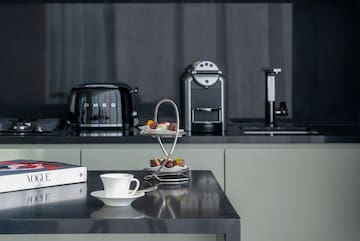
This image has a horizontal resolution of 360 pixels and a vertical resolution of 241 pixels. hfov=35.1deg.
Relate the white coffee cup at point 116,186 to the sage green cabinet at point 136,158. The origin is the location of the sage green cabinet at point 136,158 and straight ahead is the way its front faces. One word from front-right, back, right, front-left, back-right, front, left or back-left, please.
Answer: front

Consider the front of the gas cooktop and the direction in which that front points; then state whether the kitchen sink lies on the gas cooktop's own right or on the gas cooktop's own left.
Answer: on the gas cooktop's own left

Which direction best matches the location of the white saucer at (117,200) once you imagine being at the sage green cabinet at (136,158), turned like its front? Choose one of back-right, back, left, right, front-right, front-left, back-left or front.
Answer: front

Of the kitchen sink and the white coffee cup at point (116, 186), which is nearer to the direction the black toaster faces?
the white coffee cup

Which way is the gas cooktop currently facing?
toward the camera

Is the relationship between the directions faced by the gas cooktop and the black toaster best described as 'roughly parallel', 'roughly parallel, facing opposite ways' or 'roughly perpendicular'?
roughly parallel

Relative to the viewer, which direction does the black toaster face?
toward the camera

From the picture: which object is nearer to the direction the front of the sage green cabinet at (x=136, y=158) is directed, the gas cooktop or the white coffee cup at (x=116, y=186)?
the white coffee cup

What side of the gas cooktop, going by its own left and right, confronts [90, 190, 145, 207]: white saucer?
front

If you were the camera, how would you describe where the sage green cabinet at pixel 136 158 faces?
facing the viewer

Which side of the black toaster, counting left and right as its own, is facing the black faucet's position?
left

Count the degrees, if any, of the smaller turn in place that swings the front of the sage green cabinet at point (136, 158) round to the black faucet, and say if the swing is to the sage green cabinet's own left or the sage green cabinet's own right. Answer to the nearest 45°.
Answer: approximately 135° to the sage green cabinet's own left

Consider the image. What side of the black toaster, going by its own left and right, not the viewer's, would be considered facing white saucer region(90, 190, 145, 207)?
front

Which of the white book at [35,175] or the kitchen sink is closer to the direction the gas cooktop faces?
the white book

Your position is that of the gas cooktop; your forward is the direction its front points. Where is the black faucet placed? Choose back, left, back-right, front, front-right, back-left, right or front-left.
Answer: left
